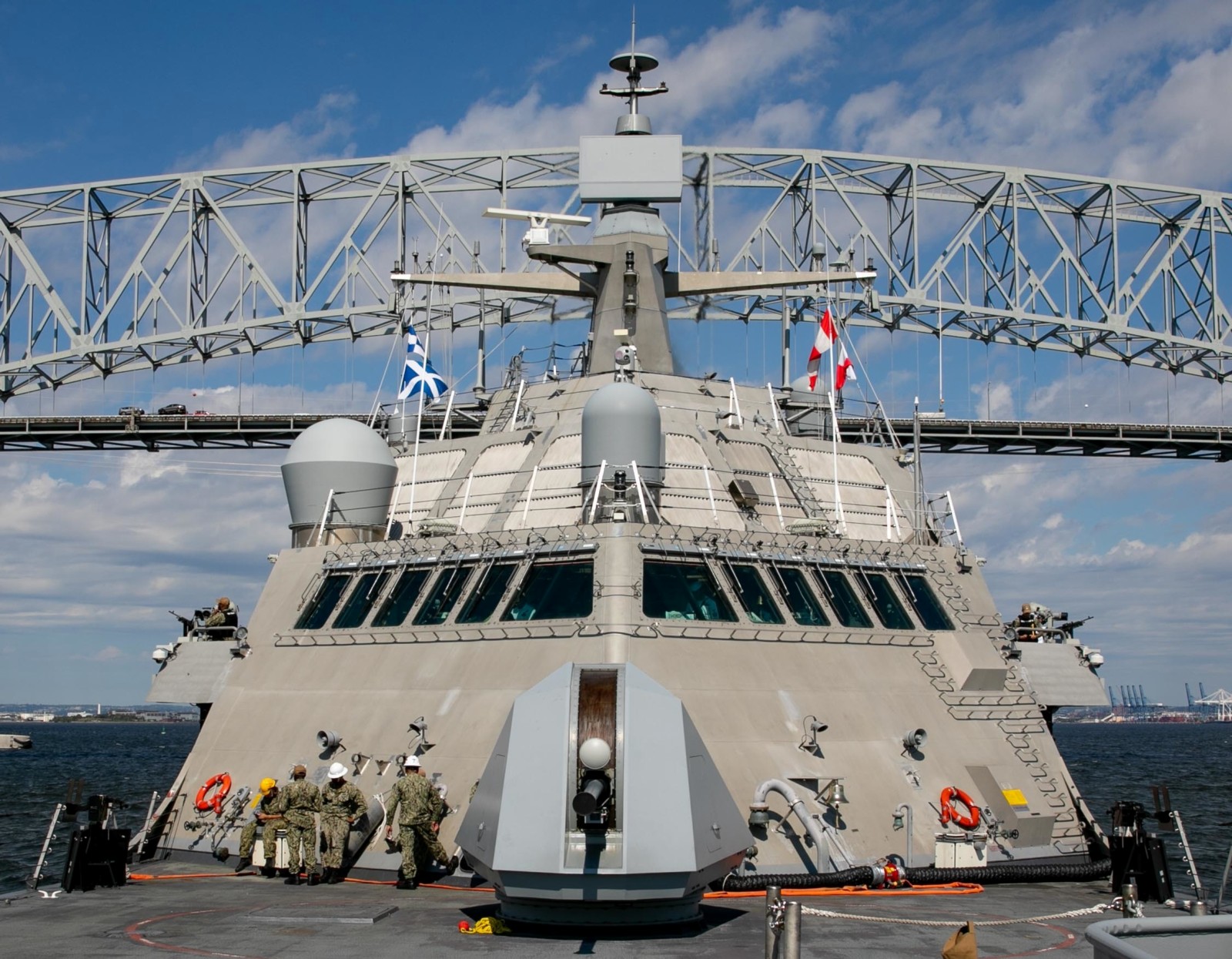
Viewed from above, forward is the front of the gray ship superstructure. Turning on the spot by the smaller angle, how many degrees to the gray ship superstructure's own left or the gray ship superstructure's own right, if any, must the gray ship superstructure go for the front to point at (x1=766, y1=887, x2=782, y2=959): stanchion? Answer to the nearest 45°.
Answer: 0° — it already faces it

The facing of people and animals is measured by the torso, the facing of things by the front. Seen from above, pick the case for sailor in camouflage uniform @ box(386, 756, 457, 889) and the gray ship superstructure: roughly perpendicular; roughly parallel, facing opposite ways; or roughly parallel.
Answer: roughly parallel, facing opposite ways

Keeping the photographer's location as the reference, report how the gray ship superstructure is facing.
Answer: facing the viewer

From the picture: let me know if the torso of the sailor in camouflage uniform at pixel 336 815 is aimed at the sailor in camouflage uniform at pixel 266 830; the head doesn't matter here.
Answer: no

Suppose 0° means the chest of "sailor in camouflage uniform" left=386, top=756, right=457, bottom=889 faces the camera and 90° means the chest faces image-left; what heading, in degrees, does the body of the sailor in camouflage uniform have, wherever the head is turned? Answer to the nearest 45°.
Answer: approximately 180°

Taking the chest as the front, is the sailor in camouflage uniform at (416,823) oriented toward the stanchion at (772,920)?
no

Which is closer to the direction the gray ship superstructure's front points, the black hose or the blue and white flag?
the black hose
